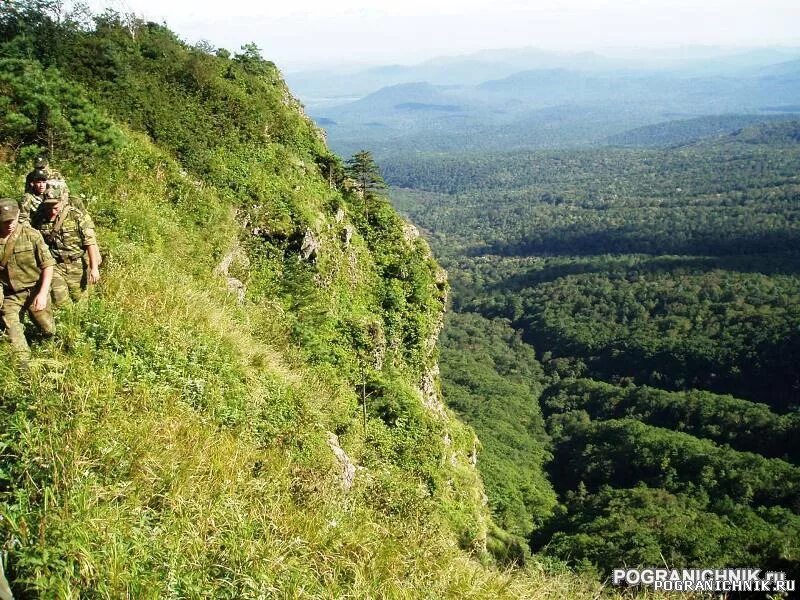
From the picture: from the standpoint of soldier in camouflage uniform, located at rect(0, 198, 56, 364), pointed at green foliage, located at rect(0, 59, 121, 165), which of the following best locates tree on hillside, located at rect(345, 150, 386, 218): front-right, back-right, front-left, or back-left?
front-right

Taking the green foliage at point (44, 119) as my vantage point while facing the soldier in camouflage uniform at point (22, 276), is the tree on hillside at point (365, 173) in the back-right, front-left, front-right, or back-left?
back-left

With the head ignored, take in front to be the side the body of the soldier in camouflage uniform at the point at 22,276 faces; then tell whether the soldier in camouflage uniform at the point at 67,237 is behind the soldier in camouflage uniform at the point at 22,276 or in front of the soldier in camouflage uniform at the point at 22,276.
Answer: behind

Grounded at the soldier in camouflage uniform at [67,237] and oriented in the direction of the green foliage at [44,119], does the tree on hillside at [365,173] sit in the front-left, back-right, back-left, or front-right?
front-right

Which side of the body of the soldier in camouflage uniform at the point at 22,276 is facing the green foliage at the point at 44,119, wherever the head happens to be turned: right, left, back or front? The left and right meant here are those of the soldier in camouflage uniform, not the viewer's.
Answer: back
